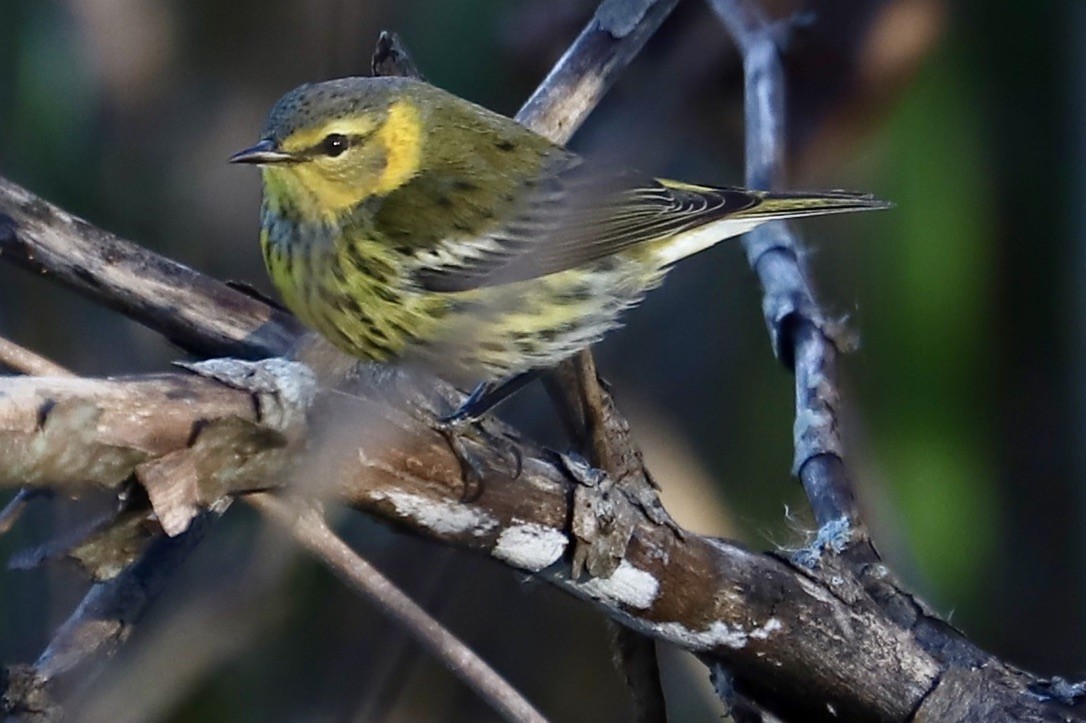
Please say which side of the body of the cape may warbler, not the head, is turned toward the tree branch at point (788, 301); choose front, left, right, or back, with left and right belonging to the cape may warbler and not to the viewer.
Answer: back

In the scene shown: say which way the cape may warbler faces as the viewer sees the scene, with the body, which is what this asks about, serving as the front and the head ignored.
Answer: to the viewer's left
